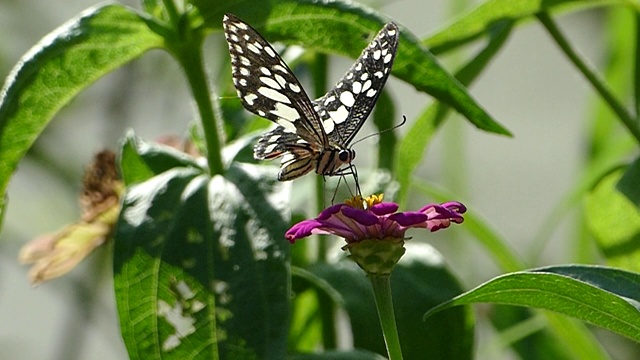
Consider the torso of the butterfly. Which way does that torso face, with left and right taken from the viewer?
facing the viewer and to the right of the viewer
